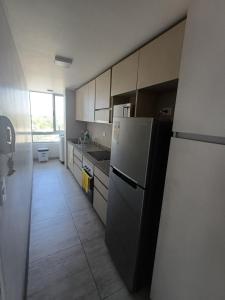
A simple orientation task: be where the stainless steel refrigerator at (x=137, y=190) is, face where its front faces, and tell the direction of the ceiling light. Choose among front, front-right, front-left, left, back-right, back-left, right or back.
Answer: right

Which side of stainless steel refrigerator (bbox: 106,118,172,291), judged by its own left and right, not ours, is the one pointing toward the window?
right

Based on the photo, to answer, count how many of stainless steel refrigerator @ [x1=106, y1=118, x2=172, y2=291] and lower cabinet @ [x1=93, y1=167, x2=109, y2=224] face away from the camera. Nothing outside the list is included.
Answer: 0

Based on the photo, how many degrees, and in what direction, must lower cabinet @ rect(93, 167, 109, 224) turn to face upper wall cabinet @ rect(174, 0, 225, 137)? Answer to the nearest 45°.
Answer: approximately 135° to its left

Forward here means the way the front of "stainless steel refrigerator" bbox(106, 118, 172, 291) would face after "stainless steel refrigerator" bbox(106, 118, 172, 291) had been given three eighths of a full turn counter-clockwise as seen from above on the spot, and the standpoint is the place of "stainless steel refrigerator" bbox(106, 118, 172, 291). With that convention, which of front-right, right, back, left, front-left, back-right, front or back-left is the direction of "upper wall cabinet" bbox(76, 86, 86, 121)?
back-left

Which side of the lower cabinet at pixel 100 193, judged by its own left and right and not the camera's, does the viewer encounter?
left

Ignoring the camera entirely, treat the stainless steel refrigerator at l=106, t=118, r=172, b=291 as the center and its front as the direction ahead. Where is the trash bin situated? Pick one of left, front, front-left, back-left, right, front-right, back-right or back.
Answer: right

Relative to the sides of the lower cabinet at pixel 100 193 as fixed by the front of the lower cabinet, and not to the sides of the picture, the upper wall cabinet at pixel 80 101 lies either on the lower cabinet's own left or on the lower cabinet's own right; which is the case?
on the lower cabinet's own right

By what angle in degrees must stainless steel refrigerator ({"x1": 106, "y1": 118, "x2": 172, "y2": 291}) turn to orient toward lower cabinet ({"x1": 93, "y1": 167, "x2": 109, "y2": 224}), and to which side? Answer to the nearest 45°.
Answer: approximately 90° to its right

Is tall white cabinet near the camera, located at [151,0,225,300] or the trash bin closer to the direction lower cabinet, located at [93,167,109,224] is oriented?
the trash bin

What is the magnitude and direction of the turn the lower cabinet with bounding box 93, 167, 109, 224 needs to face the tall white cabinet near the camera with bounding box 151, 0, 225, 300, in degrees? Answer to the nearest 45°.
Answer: approximately 135° to its left

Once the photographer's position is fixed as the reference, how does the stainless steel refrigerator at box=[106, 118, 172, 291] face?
facing the viewer and to the left of the viewer
